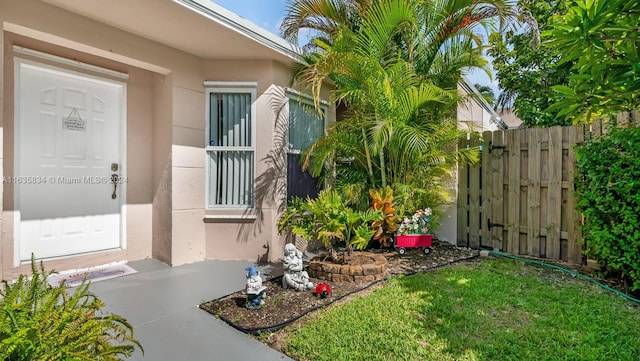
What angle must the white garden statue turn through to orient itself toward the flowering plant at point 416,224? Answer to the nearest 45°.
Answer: approximately 90° to its left

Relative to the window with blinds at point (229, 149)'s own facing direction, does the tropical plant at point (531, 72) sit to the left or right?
on its left

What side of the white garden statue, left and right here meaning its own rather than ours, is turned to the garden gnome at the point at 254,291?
right

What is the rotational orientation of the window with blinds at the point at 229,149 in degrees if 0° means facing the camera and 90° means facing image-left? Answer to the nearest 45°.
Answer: approximately 0°

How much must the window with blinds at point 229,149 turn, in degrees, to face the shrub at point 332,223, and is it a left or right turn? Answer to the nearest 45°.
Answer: approximately 45° to its left

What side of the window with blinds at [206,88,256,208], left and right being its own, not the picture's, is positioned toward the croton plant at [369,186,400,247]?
left

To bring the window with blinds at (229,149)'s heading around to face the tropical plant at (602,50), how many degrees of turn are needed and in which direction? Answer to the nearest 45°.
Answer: approximately 45° to its left

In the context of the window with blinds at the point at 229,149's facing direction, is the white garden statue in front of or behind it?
in front
